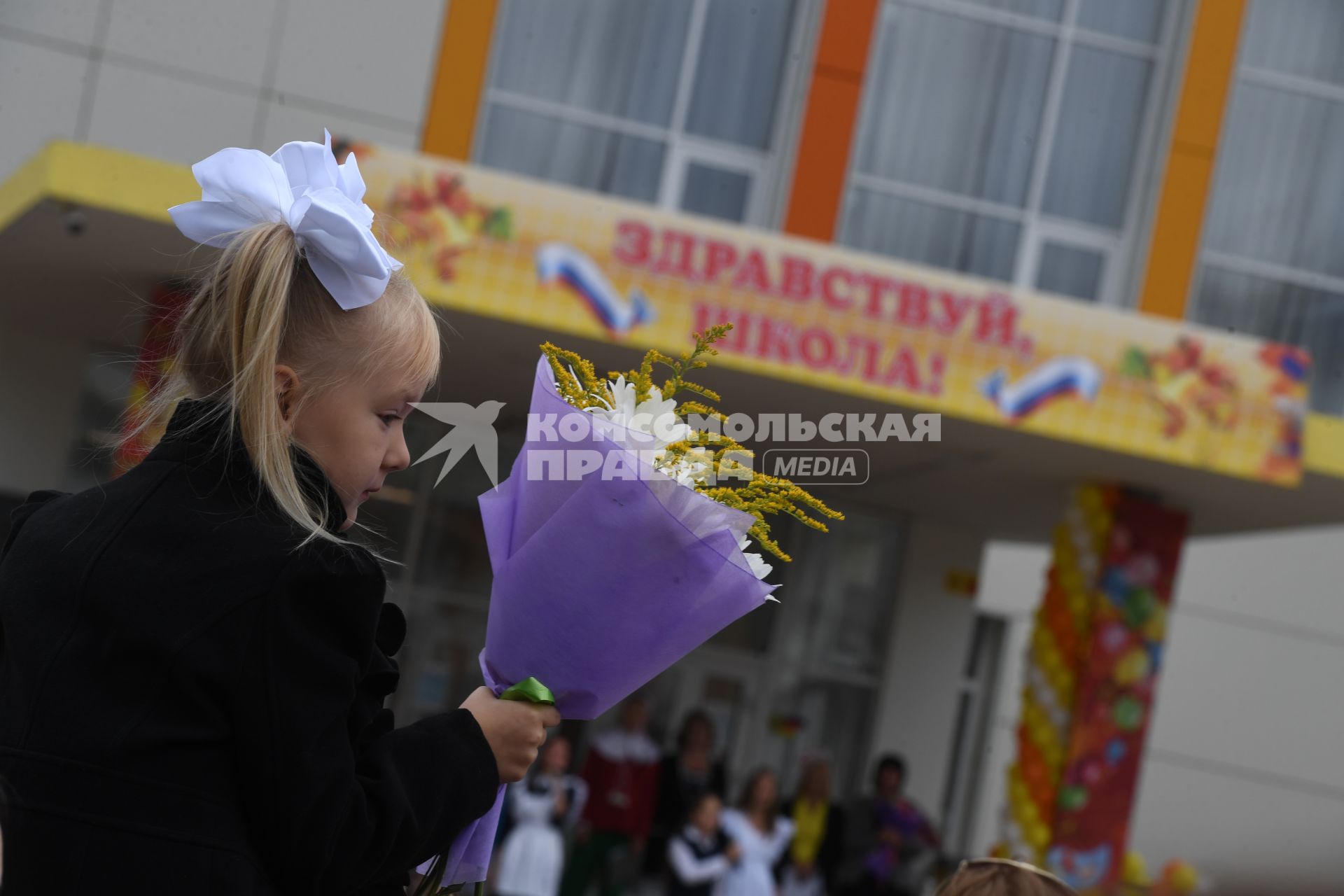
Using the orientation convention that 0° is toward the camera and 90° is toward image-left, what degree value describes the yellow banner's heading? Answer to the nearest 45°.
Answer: approximately 0°

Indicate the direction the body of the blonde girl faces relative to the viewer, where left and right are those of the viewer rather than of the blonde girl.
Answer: facing away from the viewer and to the right of the viewer

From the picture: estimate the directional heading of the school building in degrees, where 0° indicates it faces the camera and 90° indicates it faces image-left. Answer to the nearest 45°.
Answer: approximately 0°

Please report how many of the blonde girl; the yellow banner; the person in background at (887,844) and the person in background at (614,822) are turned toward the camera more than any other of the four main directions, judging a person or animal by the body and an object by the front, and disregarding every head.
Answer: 3
